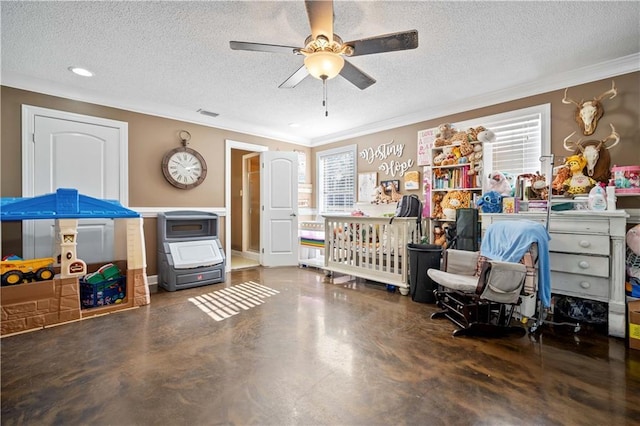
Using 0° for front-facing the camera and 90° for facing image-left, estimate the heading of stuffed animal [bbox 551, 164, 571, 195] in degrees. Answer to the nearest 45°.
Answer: approximately 45°

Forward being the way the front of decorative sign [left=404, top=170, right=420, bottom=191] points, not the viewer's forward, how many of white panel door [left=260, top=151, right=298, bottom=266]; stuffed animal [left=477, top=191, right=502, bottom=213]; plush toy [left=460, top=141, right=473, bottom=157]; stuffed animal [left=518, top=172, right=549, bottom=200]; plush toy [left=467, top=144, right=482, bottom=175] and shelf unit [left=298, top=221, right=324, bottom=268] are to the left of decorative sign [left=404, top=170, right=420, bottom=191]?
4

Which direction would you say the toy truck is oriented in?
to the viewer's left

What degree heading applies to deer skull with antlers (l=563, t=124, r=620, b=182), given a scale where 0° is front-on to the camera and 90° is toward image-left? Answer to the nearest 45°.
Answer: approximately 45°

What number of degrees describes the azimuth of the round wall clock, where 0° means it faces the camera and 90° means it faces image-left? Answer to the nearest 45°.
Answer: approximately 0°

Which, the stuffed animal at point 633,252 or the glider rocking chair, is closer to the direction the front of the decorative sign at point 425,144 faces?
the glider rocking chair

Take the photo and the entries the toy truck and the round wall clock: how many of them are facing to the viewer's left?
1

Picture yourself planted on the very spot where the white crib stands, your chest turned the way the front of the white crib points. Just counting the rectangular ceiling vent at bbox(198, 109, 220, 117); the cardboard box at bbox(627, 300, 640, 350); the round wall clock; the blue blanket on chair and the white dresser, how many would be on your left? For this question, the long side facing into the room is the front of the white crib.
3

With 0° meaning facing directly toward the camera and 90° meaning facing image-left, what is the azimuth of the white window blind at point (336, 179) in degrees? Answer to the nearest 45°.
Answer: approximately 45°
